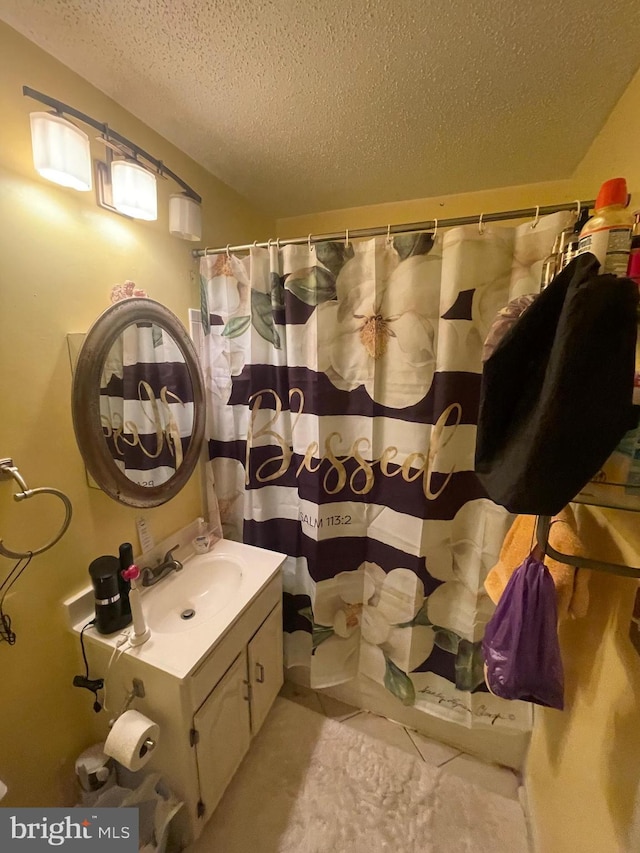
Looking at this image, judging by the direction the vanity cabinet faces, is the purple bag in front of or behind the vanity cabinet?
in front

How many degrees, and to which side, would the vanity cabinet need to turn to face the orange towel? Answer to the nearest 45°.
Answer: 0° — it already faces it

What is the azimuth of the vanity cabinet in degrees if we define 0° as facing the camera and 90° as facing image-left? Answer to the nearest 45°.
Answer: approximately 315°
